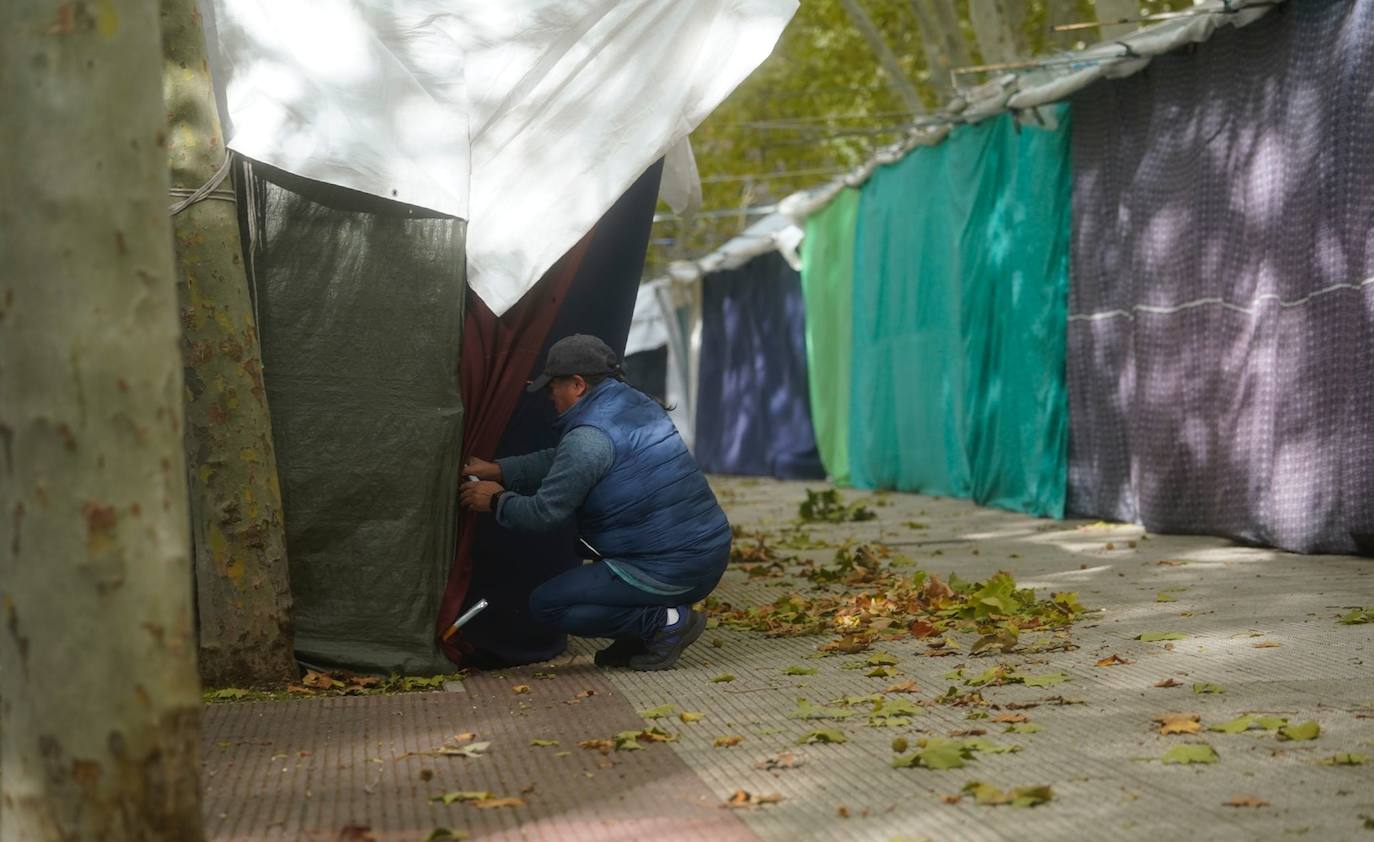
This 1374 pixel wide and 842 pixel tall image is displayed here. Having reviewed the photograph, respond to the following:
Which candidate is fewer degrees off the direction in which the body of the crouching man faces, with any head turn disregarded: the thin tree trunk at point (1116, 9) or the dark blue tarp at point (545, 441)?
the dark blue tarp

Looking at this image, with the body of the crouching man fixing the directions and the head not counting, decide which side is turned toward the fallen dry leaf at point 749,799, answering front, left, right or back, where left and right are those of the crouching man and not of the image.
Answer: left

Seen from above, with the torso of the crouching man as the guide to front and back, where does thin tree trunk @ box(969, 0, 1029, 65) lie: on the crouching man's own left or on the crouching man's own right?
on the crouching man's own right

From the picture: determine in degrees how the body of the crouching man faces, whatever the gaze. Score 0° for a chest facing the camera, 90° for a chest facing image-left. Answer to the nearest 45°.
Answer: approximately 90°

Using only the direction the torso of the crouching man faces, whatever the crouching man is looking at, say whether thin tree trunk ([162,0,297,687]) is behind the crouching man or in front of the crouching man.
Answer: in front

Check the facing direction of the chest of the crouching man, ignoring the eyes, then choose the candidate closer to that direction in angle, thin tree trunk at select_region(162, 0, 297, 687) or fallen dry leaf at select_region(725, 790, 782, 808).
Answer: the thin tree trunk

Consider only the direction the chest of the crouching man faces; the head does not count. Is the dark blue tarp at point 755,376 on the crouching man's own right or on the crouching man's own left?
on the crouching man's own right

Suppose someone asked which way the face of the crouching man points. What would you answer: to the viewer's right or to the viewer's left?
to the viewer's left

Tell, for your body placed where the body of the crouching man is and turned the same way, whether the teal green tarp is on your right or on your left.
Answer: on your right

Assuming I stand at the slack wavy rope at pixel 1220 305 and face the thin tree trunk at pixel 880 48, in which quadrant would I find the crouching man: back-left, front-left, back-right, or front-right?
back-left

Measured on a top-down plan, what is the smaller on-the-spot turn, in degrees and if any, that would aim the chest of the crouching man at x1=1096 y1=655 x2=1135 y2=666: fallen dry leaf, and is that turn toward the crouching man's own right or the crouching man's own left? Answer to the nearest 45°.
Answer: approximately 180°
